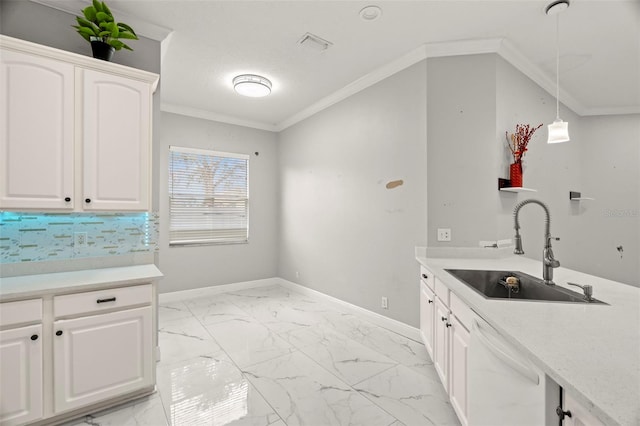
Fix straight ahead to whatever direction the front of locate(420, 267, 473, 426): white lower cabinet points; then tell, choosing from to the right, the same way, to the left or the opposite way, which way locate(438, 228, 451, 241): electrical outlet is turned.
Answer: to the left

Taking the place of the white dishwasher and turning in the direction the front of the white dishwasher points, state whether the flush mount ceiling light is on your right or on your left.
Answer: on your right

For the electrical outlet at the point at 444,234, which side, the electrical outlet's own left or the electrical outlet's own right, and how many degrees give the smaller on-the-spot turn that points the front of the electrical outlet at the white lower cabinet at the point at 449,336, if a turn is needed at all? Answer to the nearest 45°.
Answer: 0° — it already faces it

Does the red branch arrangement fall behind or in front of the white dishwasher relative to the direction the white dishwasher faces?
behind

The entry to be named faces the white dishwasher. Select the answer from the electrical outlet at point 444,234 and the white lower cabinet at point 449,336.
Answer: the electrical outlet

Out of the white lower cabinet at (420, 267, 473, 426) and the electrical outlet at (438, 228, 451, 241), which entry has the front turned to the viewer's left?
the white lower cabinet

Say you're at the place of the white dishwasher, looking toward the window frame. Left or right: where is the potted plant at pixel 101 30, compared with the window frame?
left

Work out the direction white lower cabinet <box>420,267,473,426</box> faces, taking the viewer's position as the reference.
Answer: facing to the left of the viewer

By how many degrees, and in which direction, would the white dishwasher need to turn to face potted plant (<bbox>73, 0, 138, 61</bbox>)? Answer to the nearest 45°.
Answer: approximately 45° to its right

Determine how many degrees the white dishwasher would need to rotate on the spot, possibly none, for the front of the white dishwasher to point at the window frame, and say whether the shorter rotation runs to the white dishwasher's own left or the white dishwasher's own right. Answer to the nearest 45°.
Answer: approximately 45° to the white dishwasher's own right

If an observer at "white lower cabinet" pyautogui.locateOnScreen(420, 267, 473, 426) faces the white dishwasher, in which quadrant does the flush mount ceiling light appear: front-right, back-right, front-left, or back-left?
back-right
